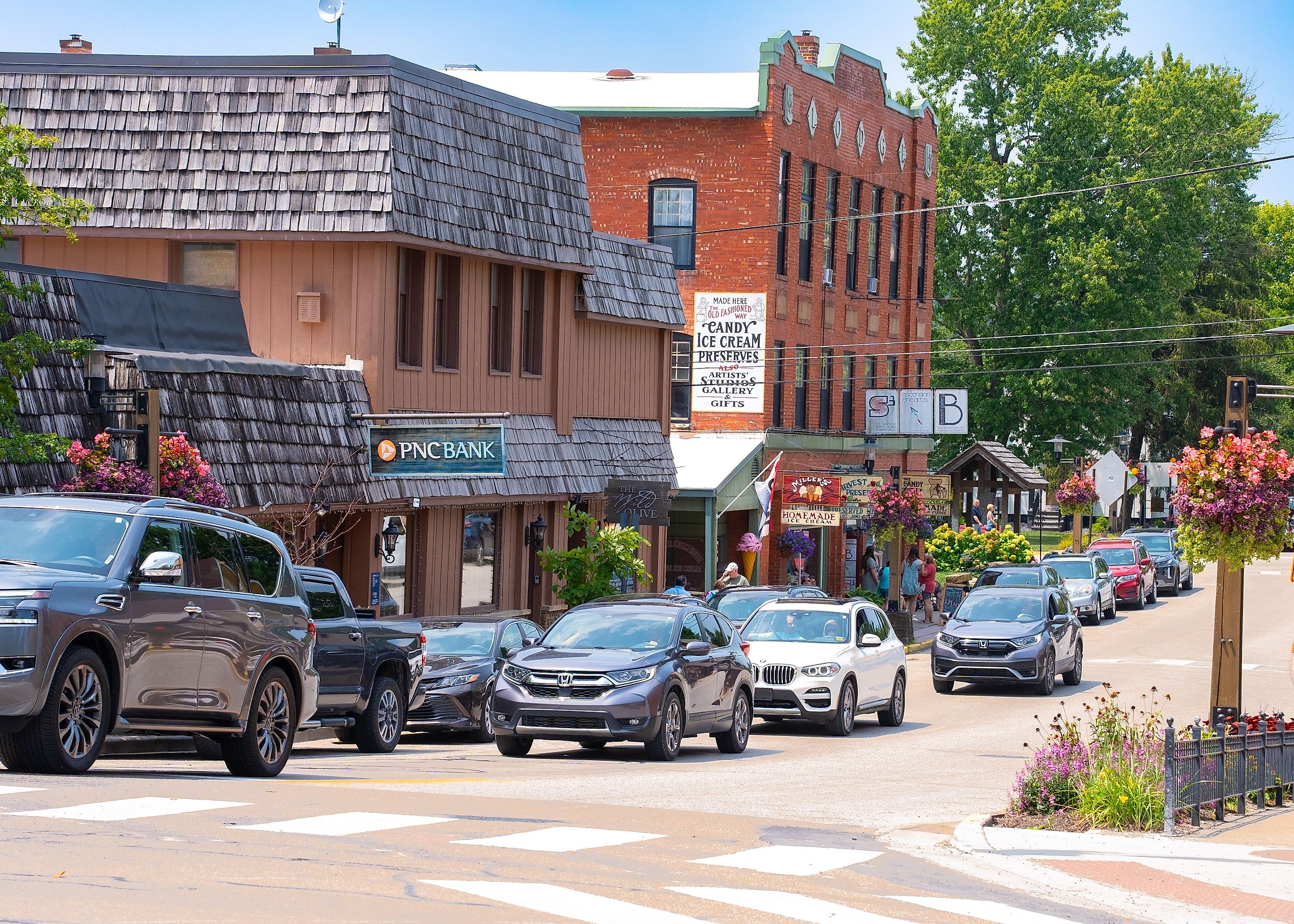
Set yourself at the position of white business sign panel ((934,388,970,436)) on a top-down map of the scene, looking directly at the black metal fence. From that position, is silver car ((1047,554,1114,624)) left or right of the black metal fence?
left

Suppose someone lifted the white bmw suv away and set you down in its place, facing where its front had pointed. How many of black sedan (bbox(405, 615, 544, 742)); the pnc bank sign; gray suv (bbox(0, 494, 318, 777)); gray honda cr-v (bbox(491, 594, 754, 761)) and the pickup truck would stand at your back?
0

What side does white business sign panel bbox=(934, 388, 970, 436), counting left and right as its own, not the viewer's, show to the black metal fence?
front

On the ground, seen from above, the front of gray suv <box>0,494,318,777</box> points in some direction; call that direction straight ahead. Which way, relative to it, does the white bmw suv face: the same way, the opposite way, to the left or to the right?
the same way

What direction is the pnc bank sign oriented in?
toward the camera

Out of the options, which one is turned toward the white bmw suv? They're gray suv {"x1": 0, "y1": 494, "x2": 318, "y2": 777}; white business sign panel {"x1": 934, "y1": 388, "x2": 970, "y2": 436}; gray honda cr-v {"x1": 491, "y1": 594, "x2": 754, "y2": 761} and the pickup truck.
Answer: the white business sign panel

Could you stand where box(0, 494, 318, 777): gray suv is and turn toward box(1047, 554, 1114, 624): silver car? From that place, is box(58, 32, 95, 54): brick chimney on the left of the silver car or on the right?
left

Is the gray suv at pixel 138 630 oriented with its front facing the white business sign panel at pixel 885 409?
no

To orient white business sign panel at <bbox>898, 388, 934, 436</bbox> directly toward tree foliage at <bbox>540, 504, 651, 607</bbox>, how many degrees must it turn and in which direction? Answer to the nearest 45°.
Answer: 0° — it already faces it

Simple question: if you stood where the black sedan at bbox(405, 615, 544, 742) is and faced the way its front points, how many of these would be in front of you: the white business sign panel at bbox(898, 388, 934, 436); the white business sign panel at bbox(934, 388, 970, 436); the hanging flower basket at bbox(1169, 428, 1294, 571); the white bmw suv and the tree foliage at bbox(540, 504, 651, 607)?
0

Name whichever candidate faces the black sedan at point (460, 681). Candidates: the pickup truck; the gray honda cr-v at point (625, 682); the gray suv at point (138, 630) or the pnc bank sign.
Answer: the pnc bank sign

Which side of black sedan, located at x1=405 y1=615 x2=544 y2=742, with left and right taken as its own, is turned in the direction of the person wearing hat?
back

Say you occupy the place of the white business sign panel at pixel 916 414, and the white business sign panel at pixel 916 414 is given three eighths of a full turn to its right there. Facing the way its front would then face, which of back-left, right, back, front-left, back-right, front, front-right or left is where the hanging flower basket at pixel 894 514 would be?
back-left

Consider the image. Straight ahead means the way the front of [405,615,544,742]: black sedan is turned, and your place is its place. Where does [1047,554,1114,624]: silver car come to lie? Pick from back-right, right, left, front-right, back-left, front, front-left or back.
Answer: back

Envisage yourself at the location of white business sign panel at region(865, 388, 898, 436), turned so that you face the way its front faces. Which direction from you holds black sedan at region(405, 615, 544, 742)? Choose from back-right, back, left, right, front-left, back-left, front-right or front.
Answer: front

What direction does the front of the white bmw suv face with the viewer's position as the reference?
facing the viewer and to the left of the viewer

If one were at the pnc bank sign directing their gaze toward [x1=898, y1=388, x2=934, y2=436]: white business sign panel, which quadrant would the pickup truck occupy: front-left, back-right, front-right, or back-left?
back-right

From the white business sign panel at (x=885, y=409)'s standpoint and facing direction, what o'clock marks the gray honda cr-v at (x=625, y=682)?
The gray honda cr-v is roughly at 12 o'clock from the white business sign panel.

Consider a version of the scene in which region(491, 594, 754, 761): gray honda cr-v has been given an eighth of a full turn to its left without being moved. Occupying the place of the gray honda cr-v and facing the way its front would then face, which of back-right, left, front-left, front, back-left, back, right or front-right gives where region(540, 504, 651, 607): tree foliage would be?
back

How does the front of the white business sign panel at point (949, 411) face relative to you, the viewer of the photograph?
facing the viewer

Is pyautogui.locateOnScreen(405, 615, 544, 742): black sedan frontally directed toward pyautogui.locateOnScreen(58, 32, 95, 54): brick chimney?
no
